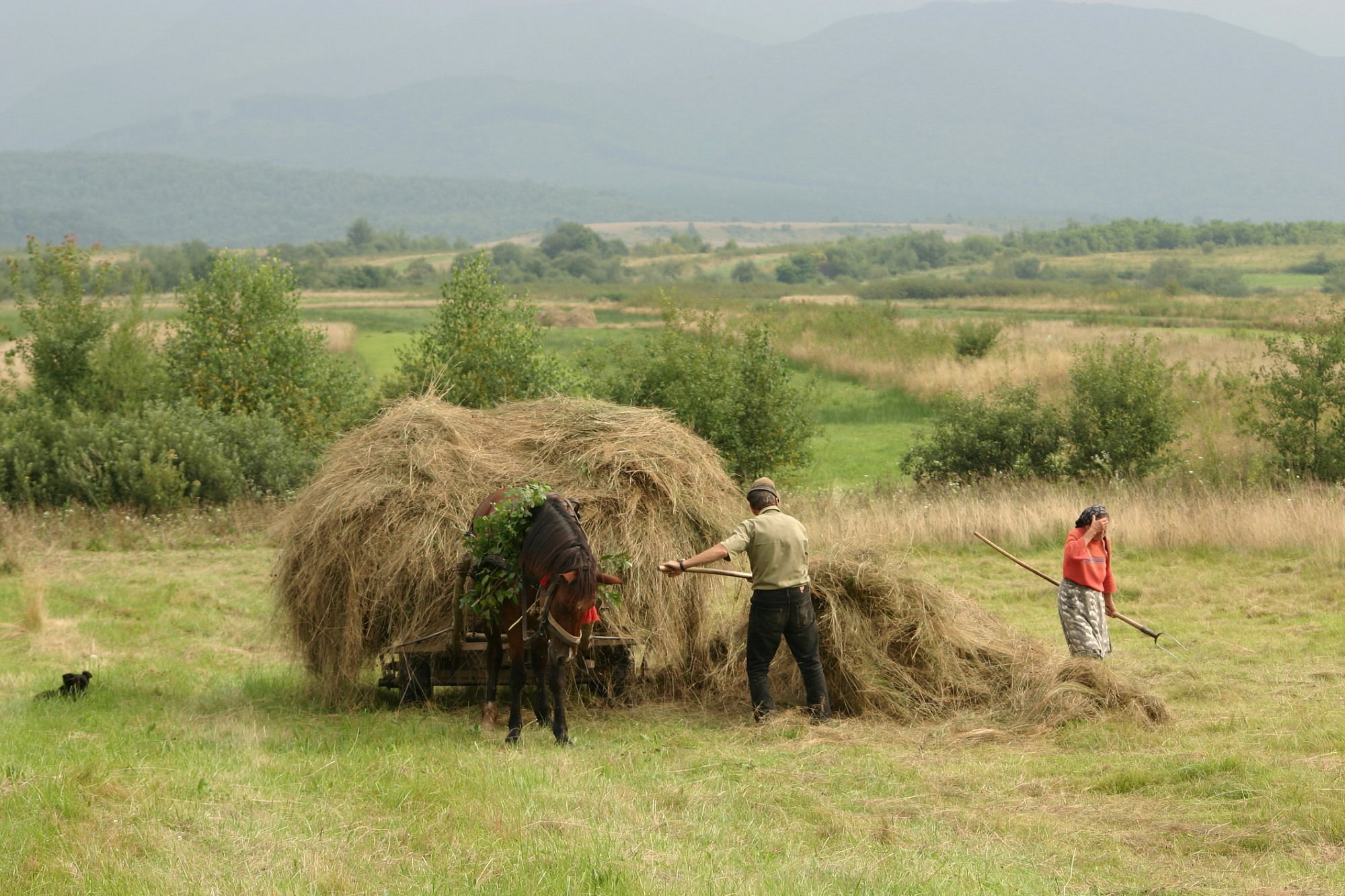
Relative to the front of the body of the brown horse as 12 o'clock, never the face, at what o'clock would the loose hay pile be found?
The loose hay pile is roughly at 10 o'clock from the brown horse.

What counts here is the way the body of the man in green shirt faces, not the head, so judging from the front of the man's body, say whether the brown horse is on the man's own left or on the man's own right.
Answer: on the man's own left

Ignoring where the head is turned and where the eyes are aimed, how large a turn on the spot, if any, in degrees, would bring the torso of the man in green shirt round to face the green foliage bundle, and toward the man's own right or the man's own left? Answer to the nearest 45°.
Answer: approximately 90° to the man's own left

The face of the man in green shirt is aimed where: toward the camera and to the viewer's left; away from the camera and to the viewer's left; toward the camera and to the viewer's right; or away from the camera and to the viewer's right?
away from the camera and to the viewer's left

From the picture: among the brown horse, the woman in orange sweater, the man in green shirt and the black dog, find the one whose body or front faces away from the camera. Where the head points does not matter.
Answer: the man in green shirt

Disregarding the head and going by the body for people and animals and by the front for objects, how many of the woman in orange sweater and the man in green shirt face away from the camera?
1

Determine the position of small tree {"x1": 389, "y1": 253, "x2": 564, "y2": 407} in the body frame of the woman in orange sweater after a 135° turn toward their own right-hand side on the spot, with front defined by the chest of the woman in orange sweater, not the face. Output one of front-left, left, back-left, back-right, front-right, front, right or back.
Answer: front-right

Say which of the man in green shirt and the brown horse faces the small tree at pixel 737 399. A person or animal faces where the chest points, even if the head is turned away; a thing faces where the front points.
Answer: the man in green shirt

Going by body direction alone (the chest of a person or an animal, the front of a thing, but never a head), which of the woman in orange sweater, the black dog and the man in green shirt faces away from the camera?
the man in green shirt

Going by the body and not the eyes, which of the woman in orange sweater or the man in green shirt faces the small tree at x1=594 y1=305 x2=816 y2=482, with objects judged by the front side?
the man in green shirt

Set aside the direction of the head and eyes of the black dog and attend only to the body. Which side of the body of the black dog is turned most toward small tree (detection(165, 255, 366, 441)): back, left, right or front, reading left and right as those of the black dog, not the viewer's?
left

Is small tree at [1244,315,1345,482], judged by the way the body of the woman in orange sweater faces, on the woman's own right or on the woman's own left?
on the woman's own left

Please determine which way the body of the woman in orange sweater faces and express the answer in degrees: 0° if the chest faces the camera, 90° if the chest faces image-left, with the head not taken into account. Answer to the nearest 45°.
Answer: approximately 315°

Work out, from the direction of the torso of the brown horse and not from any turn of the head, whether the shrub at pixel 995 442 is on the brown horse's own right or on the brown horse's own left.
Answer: on the brown horse's own left

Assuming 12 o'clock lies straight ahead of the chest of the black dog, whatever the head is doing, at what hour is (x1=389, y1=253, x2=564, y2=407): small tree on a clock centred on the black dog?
The small tree is roughly at 10 o'clock from the black dog.

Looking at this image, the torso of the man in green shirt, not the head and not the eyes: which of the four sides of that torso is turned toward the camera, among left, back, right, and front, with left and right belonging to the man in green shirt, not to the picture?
back
